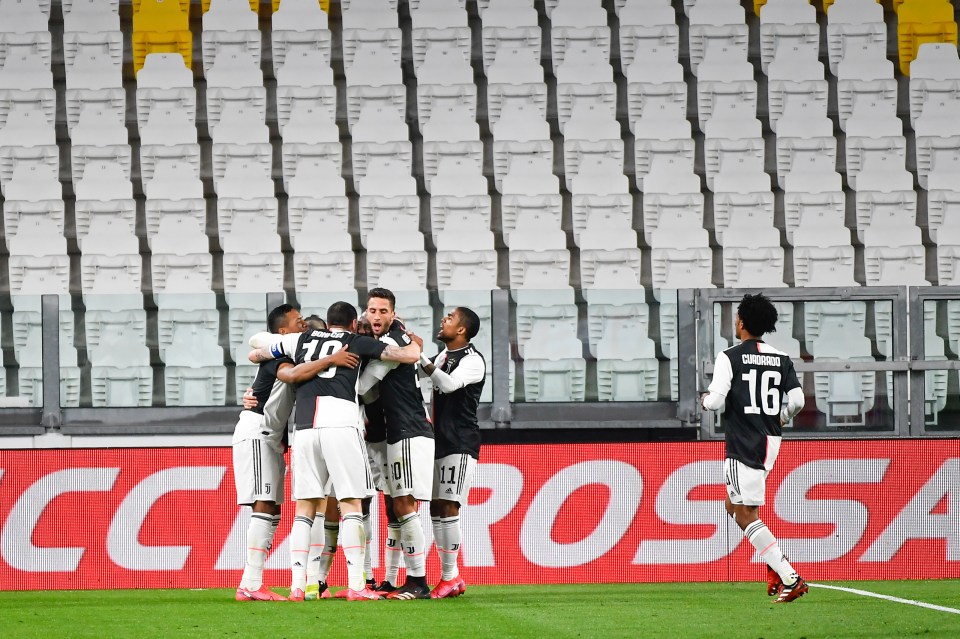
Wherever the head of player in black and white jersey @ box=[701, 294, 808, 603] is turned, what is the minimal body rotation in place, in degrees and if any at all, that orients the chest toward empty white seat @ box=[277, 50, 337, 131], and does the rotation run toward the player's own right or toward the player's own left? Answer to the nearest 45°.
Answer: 0° — they already face it

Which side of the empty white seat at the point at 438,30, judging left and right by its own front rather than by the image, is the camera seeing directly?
front

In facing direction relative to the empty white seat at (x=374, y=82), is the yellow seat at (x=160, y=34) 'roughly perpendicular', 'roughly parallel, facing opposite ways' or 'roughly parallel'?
roughly parallel

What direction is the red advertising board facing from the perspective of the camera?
toward the camera

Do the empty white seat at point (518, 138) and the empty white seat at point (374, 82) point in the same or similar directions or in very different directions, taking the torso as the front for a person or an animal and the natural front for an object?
same or similar directions

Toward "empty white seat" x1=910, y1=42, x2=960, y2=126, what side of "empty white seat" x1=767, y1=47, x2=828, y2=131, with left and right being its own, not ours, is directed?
left

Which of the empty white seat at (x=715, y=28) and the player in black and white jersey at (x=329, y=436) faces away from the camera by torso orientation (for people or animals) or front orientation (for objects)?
the player in black and white jersey

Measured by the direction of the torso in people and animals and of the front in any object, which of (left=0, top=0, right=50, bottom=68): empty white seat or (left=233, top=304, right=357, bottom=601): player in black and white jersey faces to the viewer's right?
the player in black and white jersey

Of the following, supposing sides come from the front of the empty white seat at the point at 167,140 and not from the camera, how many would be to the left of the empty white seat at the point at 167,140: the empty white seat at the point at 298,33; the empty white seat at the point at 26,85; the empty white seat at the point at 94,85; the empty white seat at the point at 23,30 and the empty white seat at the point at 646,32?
2

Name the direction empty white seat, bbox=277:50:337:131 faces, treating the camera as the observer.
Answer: facing the viewer

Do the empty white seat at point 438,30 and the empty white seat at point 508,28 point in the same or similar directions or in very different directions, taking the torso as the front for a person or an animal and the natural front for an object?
same or similar directions

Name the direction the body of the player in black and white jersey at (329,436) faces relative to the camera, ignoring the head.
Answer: away from the camera

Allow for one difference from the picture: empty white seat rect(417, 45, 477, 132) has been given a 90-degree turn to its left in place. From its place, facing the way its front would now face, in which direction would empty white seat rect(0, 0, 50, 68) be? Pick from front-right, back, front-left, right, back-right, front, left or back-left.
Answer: back

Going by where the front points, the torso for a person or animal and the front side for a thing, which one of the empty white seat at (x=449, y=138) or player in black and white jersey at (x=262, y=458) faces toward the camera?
the empty white seat

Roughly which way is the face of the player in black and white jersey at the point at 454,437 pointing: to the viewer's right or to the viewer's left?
to the viewer's left

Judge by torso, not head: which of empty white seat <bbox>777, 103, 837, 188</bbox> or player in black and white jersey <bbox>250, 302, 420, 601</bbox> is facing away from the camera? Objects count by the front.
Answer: the player in black and white jersey

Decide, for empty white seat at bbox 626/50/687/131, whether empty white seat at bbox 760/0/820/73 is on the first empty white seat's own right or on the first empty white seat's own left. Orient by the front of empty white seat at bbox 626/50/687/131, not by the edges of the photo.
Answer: on the first empty white seat's own left

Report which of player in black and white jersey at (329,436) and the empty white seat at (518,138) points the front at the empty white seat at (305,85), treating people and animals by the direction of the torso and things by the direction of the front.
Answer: the player in black and white jersey

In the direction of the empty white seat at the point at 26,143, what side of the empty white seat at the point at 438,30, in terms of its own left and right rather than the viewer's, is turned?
right

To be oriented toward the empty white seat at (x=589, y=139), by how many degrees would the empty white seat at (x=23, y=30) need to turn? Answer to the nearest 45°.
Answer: approximately 45° to its left

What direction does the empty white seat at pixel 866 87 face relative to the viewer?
toward the camera
